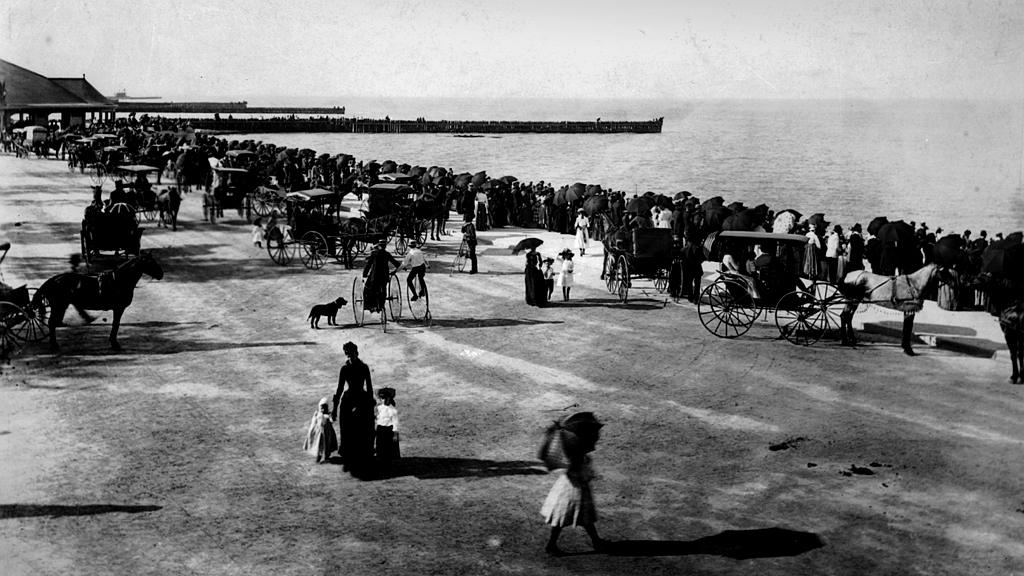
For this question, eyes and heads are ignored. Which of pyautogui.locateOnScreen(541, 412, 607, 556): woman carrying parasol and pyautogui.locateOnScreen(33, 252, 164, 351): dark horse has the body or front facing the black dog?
the dark horse

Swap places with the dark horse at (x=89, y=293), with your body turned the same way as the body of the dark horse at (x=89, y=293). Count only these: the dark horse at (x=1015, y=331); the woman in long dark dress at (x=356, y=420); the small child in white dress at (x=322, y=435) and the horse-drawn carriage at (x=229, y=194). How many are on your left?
1

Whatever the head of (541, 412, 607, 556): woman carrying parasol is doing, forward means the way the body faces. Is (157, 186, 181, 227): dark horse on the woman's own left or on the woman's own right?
on the woman's own left

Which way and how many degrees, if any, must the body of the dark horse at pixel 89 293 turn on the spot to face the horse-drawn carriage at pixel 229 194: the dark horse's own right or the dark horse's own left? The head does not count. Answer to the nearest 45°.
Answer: approximately 90° to the dark horse's own left

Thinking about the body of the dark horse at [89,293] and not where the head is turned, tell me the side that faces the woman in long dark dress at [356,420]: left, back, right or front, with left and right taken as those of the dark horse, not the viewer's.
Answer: right

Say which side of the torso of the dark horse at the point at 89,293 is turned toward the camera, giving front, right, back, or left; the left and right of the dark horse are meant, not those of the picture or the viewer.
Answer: right
